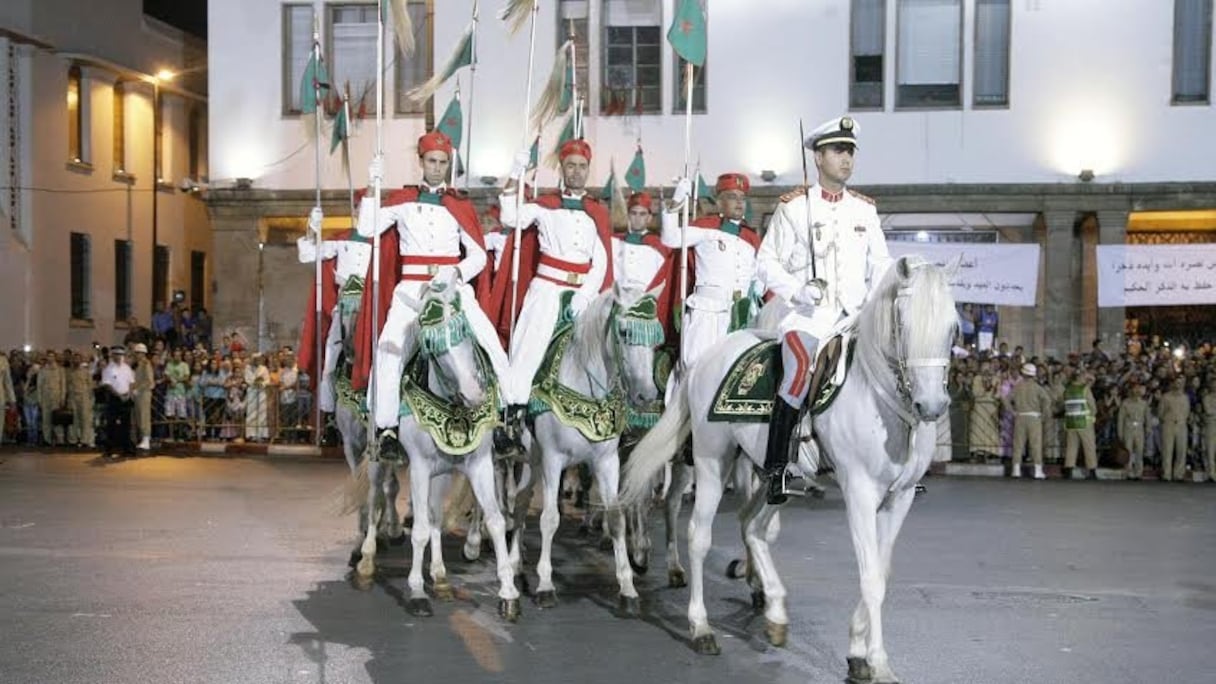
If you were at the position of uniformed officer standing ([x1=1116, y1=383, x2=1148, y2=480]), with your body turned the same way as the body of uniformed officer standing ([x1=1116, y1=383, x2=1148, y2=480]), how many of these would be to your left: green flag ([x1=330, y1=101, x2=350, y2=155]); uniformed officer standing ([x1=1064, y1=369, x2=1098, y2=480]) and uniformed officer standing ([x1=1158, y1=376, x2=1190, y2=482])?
1

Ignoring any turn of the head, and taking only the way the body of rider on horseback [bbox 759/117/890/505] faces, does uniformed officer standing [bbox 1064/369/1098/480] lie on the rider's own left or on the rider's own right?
on the rider's own left

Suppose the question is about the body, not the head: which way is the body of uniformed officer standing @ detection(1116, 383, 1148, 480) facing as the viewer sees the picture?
toward the camera

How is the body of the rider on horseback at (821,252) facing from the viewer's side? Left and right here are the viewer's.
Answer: facing the viewer and to the right of the viewer

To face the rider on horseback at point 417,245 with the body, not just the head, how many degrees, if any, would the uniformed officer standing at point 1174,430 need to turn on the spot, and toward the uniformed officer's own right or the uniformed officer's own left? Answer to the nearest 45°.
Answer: approximately 45° to the uniformed officer's own right

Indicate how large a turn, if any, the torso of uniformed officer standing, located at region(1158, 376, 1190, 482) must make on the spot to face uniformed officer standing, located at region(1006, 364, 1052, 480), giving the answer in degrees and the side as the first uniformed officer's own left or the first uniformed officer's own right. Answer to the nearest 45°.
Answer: approximately 90° to the first uniformed officer's own right

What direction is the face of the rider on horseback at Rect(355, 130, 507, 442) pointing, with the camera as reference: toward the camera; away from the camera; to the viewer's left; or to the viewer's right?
toward the camera

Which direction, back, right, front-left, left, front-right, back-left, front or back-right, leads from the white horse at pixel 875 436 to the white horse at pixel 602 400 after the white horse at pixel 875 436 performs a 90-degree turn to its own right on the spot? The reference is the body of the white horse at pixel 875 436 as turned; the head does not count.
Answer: right

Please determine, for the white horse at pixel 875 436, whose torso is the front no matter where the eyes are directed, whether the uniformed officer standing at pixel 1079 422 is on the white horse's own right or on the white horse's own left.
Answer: on the white horse's own left

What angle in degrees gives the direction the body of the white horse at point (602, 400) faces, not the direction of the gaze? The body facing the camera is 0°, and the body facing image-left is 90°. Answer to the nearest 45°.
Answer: approximately 315°
